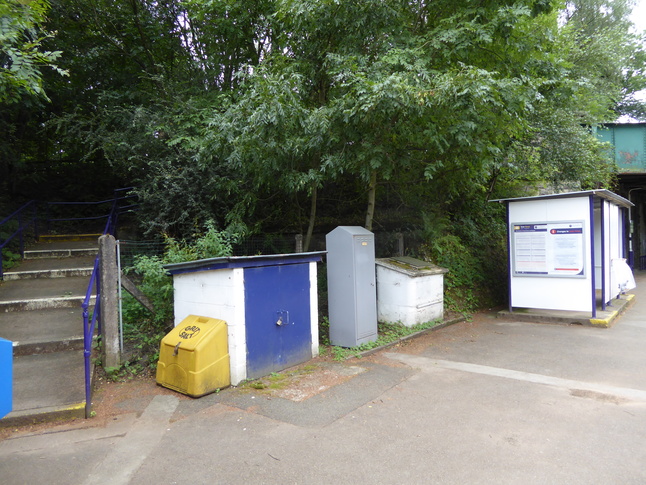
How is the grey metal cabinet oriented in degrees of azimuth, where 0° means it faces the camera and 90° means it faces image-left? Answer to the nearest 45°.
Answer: approximately 315°

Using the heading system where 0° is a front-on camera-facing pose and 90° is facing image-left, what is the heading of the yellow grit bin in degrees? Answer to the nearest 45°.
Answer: approximately 45°

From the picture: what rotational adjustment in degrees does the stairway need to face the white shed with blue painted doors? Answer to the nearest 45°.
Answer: approximately 45° to its left

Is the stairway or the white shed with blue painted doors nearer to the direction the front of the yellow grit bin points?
the stairway

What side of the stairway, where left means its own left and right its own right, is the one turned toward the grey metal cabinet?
left

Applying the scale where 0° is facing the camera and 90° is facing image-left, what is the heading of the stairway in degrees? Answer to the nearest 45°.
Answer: approximately 0°

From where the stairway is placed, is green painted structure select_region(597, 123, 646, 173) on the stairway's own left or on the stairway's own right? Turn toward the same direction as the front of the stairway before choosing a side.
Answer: on the stairway's own left

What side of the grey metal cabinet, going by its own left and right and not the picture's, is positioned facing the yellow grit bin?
right

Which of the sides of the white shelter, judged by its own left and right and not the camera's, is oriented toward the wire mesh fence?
right

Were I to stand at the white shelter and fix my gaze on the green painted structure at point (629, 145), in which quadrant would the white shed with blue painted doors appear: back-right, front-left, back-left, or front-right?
back-left

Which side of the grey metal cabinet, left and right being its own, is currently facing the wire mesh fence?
back
